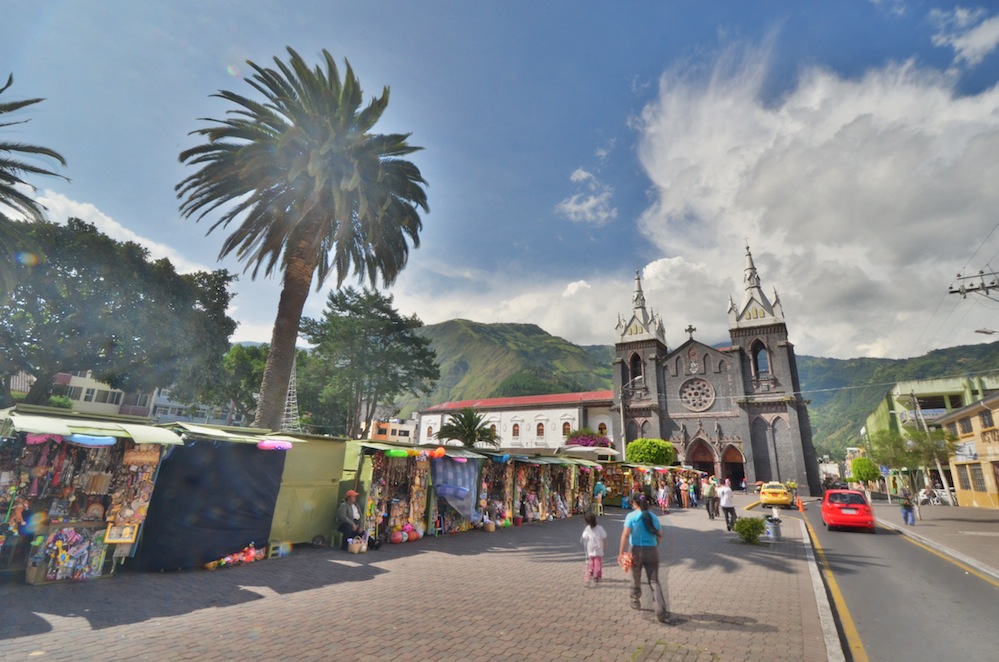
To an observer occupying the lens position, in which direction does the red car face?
facing away from the viewer

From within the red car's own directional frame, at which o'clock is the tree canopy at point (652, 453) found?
The tree canopy is roughly at 11 o'clock from the red car.

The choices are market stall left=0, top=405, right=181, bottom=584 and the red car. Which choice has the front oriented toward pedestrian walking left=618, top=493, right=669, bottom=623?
the market stall

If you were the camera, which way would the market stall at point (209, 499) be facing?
facing the viewer and to the right of the viewer

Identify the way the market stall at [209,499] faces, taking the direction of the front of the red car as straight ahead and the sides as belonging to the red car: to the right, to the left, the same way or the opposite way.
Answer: to the right

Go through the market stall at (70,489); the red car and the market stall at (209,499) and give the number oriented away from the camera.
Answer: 1

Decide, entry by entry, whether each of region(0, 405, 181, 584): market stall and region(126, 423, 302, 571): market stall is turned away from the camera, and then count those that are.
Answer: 0

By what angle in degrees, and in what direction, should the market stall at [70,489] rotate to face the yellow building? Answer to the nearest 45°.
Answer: approximately 45° to its left

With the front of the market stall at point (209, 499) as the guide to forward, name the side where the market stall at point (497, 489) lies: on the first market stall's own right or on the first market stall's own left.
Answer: on the first market stall's own left

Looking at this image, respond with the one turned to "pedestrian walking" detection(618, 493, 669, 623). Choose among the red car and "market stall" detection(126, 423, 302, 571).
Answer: the market stall

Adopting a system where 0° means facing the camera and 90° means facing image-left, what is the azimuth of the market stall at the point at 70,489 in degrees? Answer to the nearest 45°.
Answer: approximately 315°

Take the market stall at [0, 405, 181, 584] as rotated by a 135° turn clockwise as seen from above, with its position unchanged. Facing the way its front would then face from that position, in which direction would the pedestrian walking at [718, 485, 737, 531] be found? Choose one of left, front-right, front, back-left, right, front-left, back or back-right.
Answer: back

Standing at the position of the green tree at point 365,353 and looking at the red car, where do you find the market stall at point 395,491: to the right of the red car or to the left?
right

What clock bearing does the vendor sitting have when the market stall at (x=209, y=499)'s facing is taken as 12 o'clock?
The vendor sitting is roughly at 10 o'clock from the market stall.

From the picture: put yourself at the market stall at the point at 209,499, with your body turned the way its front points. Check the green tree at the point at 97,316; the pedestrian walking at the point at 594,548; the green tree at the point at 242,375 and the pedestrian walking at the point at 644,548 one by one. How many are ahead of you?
2

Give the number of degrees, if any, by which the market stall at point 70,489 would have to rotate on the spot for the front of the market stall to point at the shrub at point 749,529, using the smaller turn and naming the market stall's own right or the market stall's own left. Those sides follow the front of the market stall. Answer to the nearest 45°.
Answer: approximately 45° to the market stall's own left

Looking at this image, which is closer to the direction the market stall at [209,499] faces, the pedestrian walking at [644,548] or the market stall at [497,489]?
the pedestrian walking
